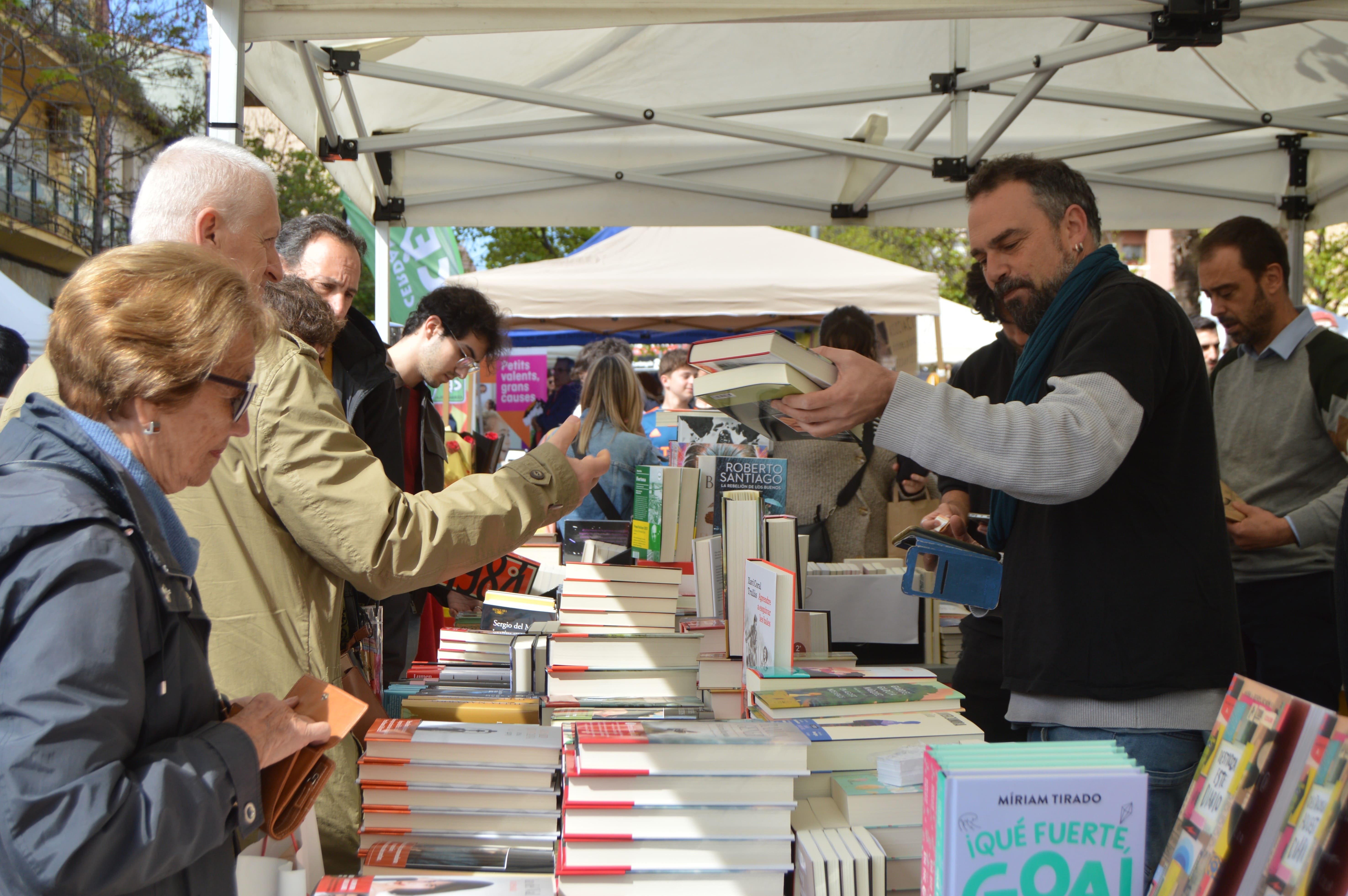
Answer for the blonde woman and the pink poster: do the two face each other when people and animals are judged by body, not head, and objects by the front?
yes

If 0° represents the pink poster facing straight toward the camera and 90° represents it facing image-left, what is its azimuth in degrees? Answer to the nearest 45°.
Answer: approximately 0°

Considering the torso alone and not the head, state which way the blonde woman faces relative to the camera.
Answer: away from the camera

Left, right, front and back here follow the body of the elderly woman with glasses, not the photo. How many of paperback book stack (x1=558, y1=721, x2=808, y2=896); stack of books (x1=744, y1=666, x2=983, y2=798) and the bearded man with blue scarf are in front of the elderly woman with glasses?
3

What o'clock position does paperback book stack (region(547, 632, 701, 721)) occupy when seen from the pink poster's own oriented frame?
The paperback book stack is roughly at 12 o'clock from the pink poster.

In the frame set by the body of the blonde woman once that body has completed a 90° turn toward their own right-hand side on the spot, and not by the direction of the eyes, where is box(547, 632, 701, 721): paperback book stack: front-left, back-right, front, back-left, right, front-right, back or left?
right

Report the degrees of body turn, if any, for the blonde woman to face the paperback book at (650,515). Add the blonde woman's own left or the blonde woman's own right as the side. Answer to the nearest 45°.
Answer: approximately 180°

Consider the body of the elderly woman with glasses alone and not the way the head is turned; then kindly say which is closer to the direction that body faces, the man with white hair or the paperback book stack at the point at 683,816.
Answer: the paperback book stack

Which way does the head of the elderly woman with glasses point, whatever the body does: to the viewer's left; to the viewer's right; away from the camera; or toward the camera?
to the viewer's right

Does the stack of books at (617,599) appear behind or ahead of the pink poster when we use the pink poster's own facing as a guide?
ahead

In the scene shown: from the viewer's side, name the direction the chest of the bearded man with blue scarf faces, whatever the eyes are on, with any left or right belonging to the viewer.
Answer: facing to the left of the viewer

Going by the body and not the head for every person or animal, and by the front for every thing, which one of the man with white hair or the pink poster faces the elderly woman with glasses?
the pink poster

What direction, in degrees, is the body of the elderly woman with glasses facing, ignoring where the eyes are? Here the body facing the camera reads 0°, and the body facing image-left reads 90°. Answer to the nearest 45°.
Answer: approximately 270°

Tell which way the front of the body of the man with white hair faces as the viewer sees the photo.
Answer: to the viewer's right

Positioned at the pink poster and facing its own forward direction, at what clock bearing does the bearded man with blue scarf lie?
The bearded man with blue scarf is roughly at 12 o'clock from the pink poster.

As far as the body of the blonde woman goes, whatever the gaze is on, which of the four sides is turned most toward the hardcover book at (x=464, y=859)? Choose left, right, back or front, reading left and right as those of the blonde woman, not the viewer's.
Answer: back

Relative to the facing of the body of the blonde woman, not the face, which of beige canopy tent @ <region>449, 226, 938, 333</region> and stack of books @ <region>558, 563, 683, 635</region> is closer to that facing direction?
the beige canopy tent
